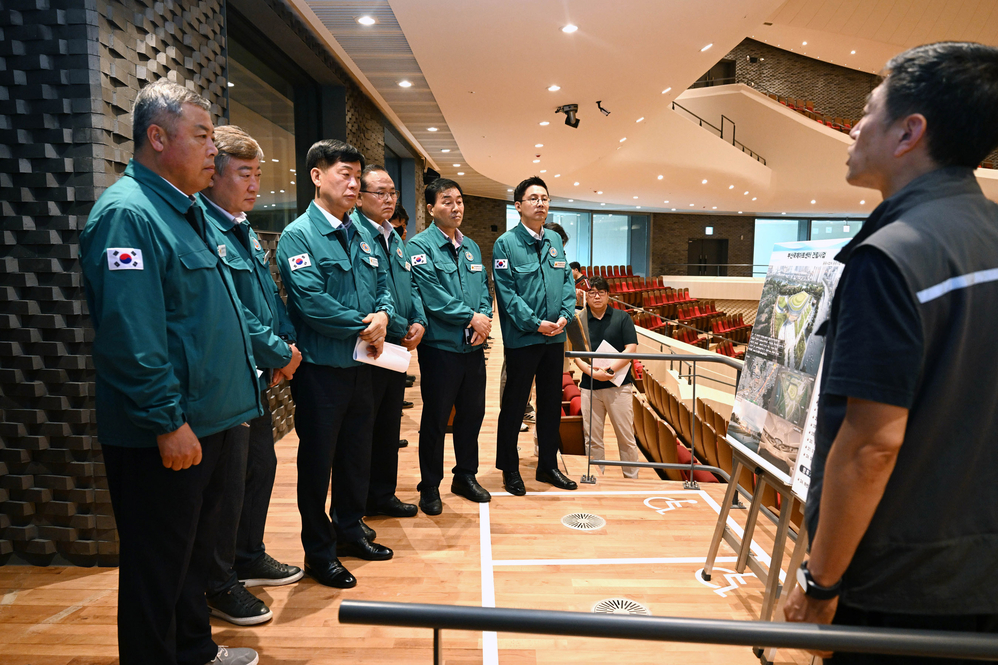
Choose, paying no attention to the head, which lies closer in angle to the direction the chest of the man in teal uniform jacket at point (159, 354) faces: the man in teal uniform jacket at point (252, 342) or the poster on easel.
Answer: the poster on easel

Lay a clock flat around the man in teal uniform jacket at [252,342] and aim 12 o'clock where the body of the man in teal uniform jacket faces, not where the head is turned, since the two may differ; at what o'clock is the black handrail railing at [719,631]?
The black handrail railing is roughly at 1 o'clock from the man in teal uniform jacket.

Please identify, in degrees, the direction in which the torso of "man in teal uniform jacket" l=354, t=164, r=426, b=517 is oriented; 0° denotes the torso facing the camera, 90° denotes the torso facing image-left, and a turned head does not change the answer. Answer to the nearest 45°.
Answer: approximately 315°

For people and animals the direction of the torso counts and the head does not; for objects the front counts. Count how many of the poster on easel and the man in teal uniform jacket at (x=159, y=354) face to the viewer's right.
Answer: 1

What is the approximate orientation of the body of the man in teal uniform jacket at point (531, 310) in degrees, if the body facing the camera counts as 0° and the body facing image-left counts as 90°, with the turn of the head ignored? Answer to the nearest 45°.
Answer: approximately 315°

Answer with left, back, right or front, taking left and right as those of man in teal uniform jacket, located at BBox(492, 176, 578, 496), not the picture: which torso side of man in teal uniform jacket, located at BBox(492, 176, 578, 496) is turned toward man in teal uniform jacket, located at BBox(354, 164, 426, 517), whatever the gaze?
right

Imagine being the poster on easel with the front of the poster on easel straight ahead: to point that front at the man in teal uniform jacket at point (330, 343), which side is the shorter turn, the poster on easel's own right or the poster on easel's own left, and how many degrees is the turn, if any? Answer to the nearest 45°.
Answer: approximately 45° to the poster on easel's own right

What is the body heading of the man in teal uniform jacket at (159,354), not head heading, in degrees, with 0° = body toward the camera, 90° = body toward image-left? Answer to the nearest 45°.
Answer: approximately 270°

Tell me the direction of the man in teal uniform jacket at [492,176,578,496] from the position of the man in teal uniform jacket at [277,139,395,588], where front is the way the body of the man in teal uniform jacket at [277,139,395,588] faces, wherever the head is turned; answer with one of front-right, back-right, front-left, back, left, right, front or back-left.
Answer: left

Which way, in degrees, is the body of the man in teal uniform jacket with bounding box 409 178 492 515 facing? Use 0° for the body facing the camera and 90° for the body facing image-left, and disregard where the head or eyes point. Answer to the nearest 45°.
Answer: approximately 315°

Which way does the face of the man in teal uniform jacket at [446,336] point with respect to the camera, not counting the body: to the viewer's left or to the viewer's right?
to the viewer's right

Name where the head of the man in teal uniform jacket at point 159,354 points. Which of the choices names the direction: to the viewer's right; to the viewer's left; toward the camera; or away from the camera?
to the viewer's right
